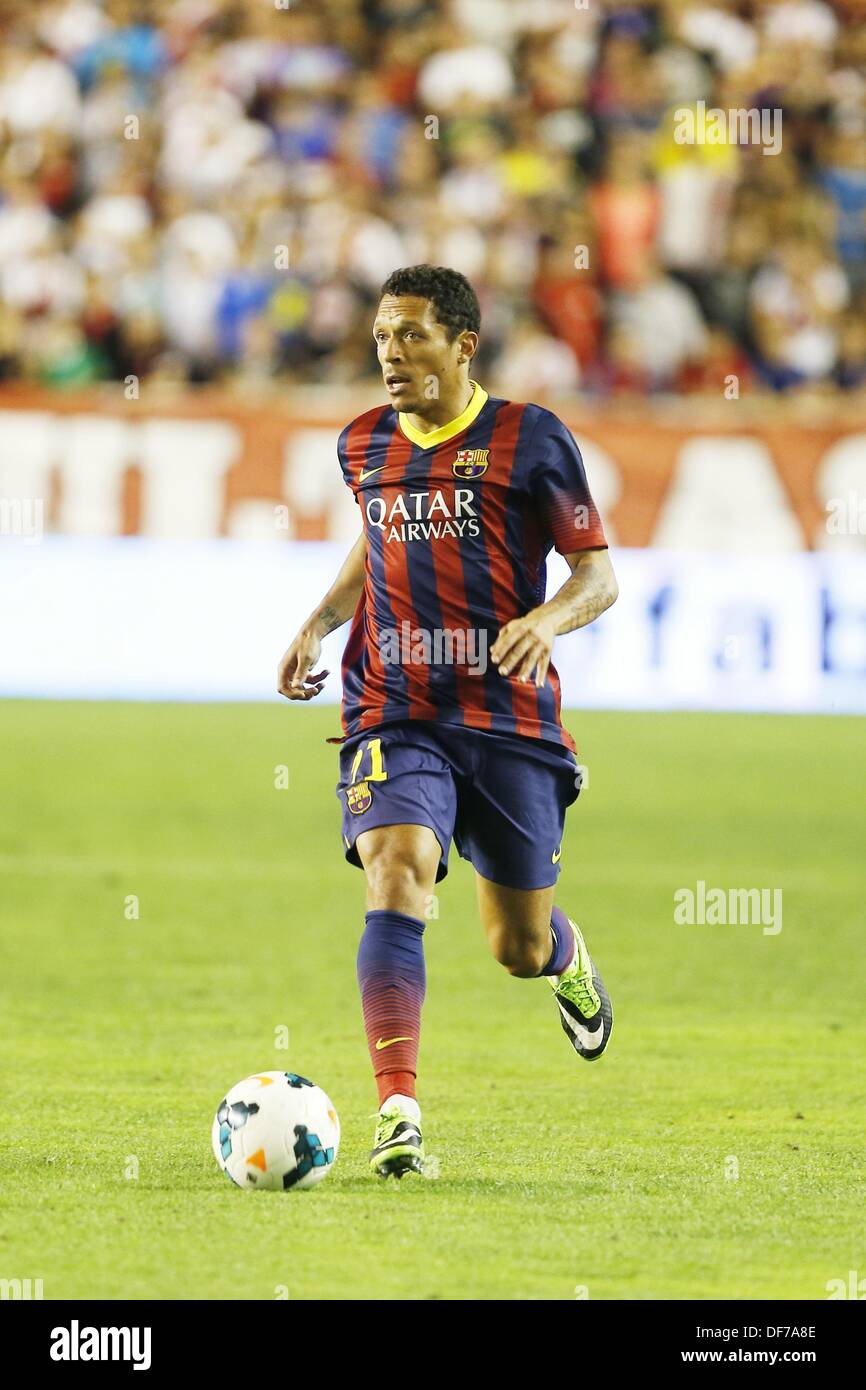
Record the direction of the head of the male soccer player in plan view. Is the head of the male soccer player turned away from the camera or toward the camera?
toward the camera

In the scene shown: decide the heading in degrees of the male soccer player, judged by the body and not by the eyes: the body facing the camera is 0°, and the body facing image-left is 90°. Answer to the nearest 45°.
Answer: approximately 45°
